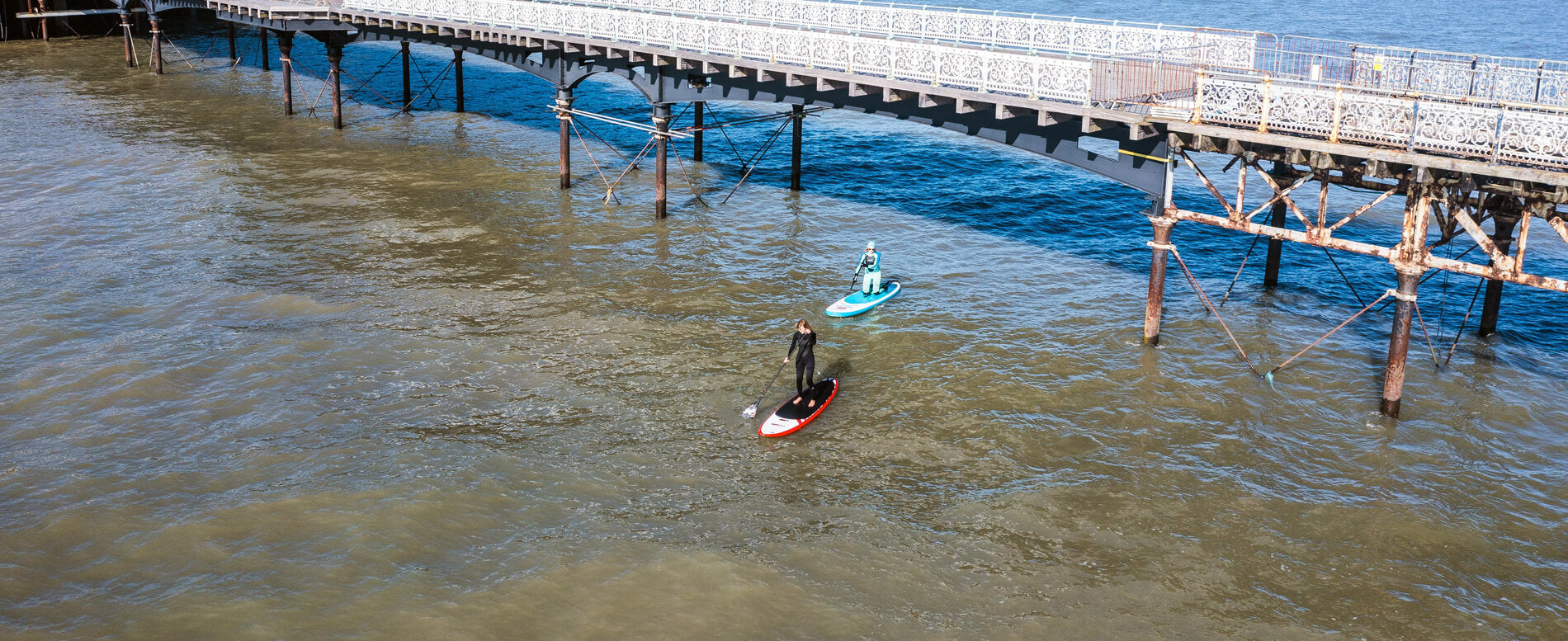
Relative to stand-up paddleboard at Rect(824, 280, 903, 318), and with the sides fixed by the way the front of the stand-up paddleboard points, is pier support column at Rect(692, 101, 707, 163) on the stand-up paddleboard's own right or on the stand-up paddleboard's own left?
on the stand-up paddleboard's own right

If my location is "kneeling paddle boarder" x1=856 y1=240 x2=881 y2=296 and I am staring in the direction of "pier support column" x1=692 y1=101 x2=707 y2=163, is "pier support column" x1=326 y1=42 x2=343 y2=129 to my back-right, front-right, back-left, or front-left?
front-left

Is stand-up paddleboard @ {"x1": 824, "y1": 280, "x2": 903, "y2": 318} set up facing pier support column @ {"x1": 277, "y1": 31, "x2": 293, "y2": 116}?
no

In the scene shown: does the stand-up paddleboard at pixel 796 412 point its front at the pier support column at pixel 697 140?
no

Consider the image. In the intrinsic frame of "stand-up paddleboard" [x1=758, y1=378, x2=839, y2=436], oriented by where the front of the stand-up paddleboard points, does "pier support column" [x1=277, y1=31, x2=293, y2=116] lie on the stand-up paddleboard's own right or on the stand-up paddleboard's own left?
on the stand-up paddleboard's own right

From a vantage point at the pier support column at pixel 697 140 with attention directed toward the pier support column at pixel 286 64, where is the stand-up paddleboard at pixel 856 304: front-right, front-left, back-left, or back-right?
back-left

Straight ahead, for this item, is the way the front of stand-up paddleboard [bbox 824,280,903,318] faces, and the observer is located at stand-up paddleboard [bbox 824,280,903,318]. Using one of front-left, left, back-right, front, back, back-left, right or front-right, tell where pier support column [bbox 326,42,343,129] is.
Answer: right

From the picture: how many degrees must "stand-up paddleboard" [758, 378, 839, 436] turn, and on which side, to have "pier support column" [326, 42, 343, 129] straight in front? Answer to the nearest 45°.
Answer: approximately 90° to its right

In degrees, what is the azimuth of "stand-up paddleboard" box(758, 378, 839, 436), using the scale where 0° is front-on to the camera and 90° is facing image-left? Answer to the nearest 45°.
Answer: approximately 45°

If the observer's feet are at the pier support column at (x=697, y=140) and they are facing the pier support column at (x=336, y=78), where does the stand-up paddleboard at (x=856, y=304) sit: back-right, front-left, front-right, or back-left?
back-left
